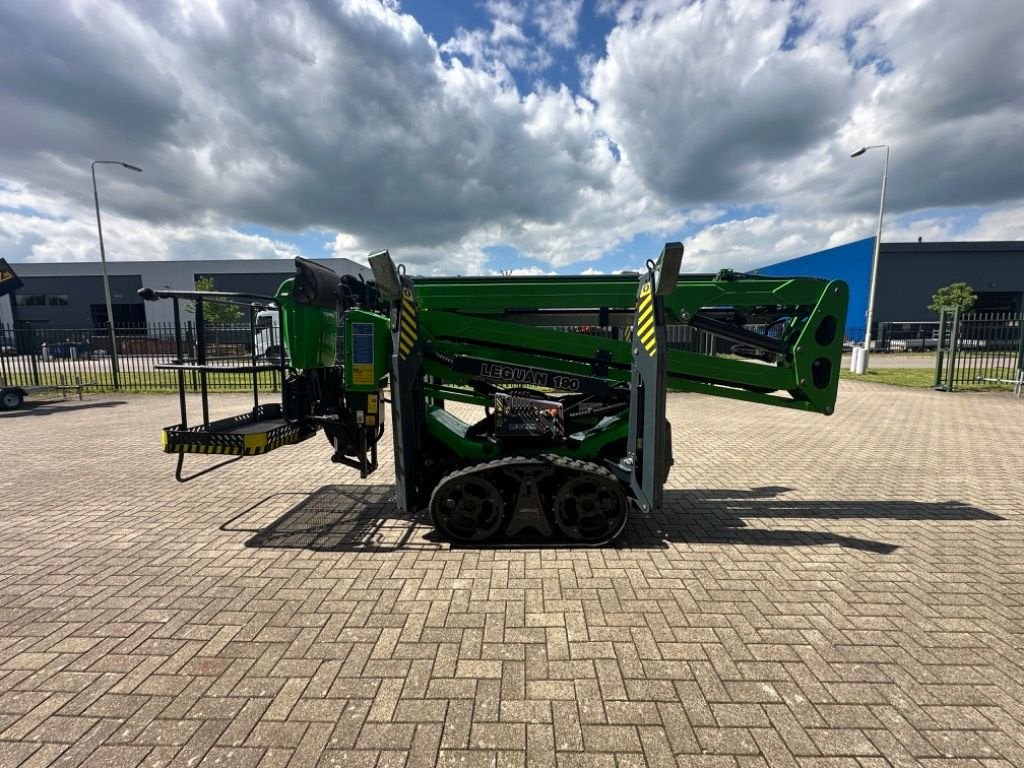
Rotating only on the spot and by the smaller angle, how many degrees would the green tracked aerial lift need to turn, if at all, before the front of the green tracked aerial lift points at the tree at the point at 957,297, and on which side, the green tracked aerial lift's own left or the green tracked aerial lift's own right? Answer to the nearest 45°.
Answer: approximately 135° to the green tracked aerial lift's own right

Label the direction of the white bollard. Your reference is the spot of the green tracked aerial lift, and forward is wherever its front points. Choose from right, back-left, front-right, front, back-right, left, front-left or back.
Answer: back-right

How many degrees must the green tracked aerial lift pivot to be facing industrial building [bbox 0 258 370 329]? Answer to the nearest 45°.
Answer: approximately 45° to its right

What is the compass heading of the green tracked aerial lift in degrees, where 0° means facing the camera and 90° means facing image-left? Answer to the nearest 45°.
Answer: approximately 90°

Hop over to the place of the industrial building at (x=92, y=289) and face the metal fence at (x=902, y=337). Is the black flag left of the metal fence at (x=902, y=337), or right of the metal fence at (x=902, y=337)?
right

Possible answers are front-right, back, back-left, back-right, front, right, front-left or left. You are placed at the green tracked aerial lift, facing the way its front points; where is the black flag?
front-right

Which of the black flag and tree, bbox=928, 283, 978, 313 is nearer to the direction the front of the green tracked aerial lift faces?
the black flag

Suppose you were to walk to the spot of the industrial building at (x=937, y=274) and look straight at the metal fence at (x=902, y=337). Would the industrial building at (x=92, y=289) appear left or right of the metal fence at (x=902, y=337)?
right
